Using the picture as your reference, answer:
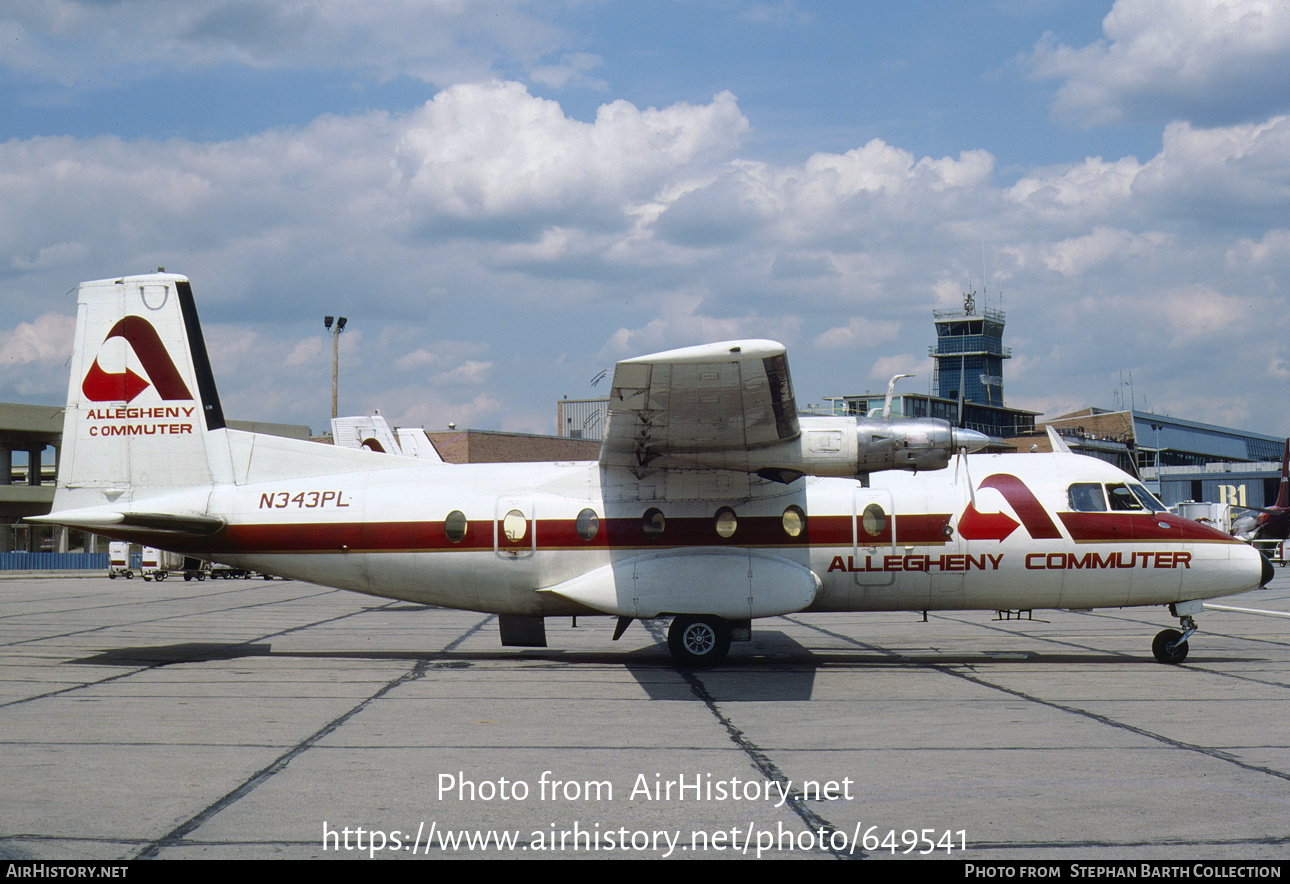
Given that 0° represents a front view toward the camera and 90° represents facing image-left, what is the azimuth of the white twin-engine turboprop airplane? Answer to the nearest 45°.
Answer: approximately 270°
